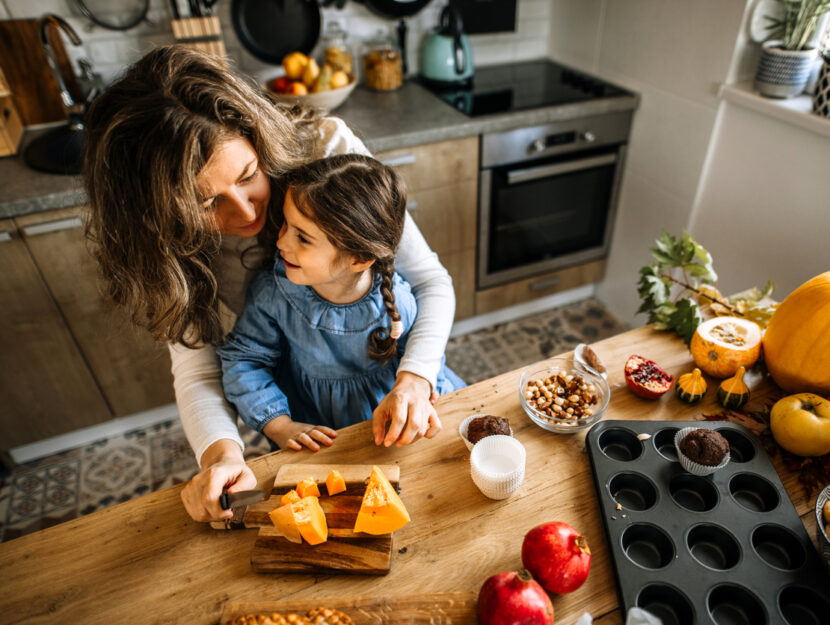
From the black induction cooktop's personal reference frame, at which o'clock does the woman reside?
The woman is roughly at 2 o'clock from the black induction cooktop.

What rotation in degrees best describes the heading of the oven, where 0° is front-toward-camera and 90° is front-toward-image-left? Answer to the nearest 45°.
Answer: approximately 315°

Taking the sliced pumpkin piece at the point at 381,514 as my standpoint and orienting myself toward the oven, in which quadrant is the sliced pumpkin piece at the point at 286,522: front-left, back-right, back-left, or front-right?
back-left

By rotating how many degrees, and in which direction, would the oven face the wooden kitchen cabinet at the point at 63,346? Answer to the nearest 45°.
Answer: approximately 90° to its right

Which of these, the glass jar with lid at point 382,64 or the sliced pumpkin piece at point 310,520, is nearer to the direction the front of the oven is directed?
the sliced pumpkin piece

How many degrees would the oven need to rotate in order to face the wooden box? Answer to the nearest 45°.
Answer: approximately 90° to its right
